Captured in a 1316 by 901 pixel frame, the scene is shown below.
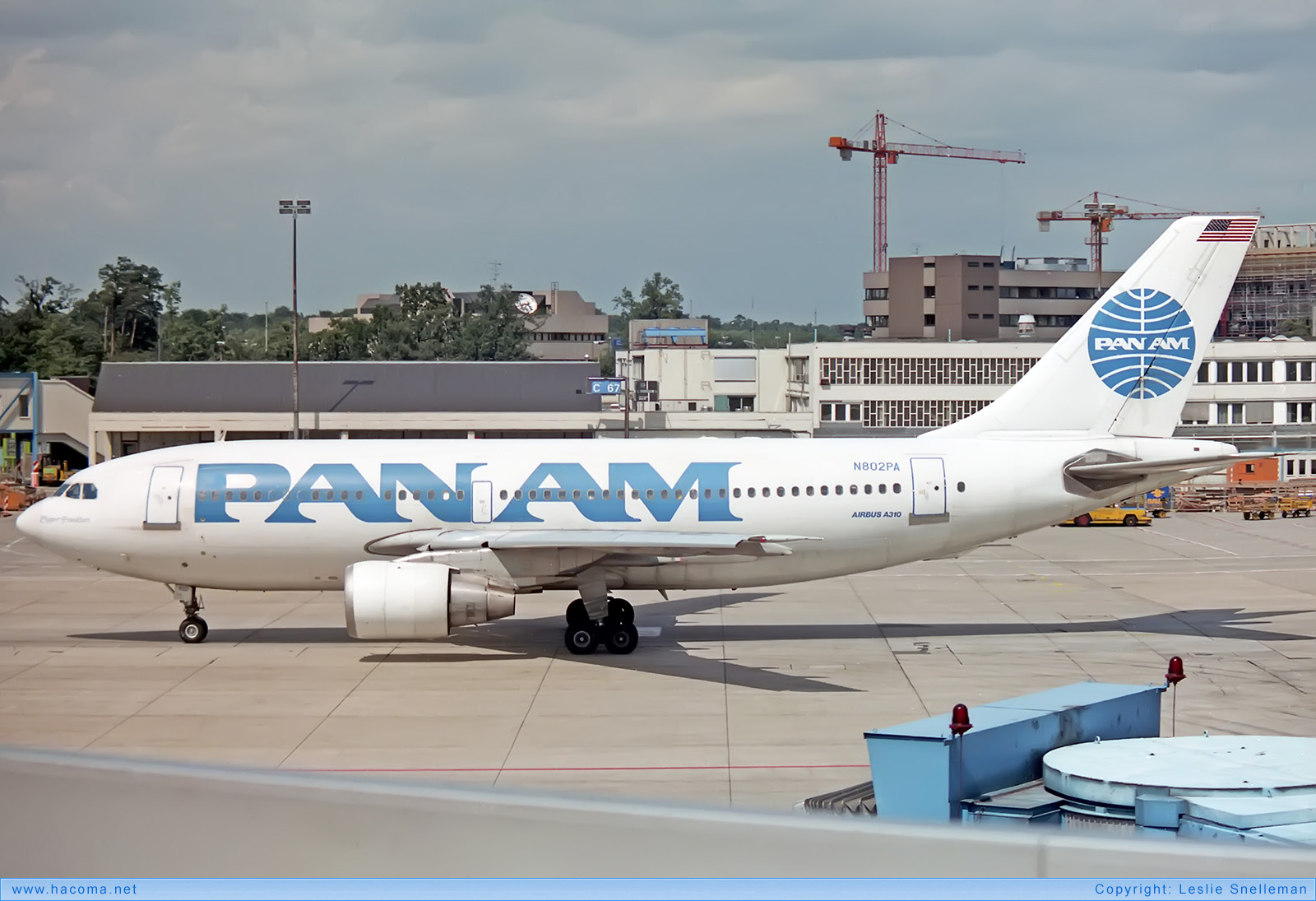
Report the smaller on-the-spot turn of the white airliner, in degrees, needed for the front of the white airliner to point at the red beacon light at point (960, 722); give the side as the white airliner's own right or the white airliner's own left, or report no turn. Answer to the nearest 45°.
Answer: approximately 90° to the white airliner's own left

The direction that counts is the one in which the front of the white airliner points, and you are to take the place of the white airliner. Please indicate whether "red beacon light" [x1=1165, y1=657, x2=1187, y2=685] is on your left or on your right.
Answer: on your left

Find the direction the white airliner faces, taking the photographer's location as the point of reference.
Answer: facing to the left of the viewer

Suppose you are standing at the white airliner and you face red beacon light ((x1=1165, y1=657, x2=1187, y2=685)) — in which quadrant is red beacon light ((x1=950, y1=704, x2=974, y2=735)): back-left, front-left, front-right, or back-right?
front-right

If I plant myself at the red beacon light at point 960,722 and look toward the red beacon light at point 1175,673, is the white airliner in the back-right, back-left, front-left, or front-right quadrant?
front-left

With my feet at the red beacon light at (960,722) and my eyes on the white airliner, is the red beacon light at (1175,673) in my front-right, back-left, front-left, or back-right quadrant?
front-right
